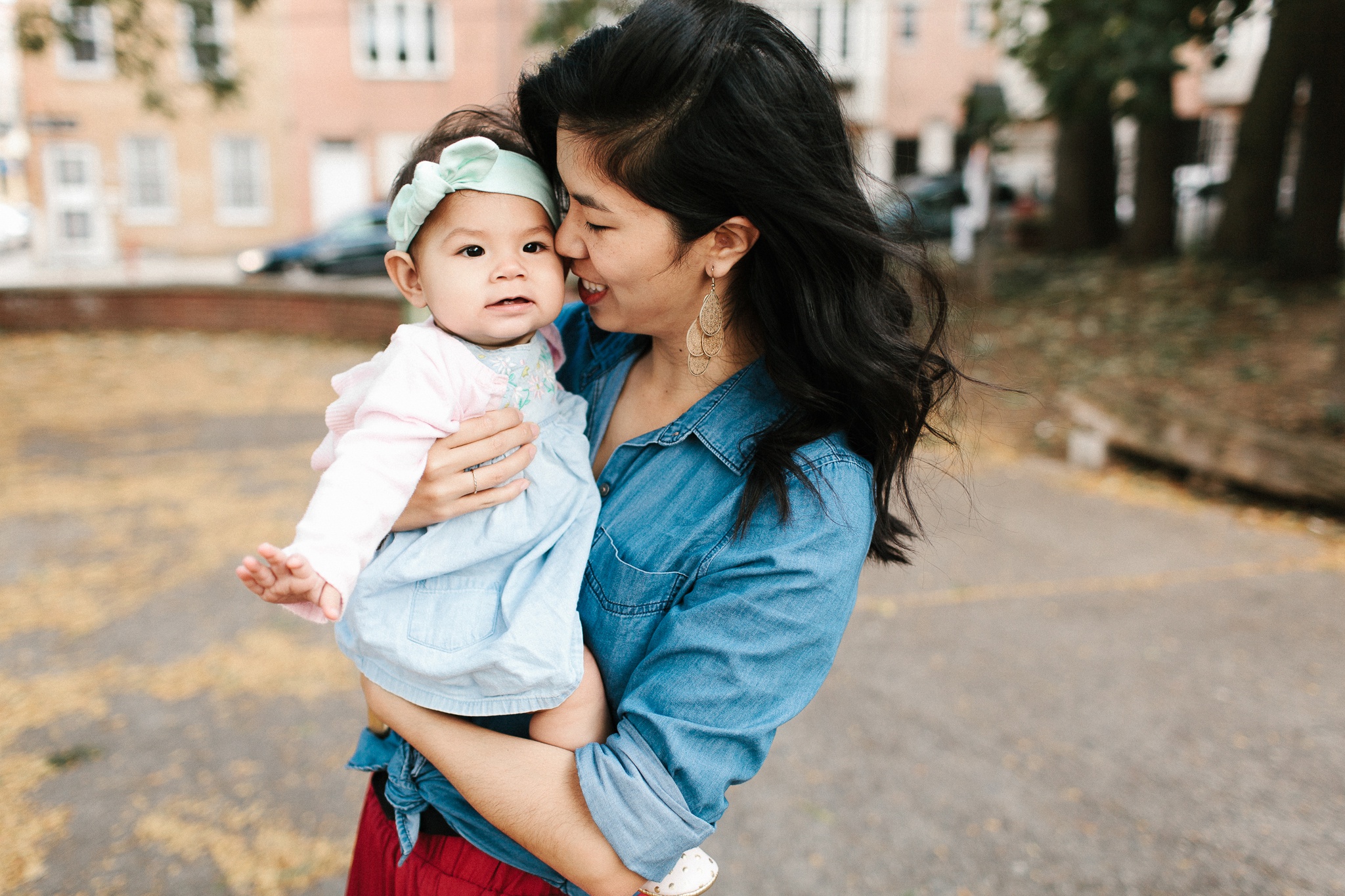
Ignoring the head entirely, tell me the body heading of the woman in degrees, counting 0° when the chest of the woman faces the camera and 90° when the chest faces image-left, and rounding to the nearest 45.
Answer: approximately 45°

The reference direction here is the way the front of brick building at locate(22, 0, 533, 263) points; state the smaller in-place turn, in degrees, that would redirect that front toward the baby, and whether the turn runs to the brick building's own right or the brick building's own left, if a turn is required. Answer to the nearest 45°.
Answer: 0° — it already faces them

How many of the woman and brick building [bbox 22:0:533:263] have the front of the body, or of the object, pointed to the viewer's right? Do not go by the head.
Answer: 0

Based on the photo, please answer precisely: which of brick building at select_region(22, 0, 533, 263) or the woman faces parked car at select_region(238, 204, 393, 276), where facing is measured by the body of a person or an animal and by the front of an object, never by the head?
the brick building

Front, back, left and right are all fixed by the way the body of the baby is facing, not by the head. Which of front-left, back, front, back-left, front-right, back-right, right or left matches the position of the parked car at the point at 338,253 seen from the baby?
back-left

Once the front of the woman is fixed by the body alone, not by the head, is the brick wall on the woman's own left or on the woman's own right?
on the woman's own right

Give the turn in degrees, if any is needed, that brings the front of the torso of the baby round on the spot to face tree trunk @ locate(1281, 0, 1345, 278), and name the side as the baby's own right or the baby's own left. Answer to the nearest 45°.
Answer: approximately 90° to the baby's own left

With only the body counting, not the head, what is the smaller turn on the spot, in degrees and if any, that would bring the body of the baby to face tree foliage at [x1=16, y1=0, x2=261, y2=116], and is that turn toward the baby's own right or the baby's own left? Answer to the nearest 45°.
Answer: approximately 135° to the baby's own left

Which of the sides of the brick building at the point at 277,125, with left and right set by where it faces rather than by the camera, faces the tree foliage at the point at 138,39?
front

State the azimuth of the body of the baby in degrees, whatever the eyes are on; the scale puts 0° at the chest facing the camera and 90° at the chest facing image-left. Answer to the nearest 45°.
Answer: approximately 315°

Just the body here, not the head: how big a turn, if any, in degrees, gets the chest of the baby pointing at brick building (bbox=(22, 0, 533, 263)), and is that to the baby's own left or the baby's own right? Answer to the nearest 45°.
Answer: approximately 135° to the baby's own left
